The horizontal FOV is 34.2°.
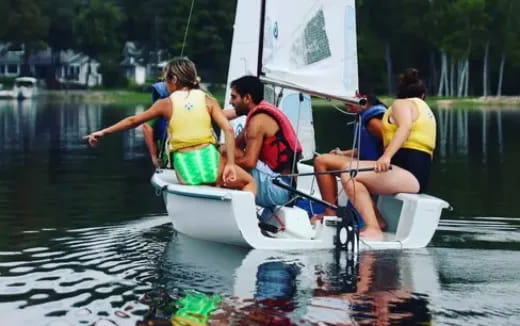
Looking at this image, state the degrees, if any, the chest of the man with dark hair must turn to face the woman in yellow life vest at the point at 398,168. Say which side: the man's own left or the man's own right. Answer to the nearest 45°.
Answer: approximately 180°

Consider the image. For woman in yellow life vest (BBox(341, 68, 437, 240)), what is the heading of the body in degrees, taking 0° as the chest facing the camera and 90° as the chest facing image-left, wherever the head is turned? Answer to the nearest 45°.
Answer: approximately 135°

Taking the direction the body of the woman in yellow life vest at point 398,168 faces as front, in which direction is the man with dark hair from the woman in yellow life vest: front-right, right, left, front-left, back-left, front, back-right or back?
front-left

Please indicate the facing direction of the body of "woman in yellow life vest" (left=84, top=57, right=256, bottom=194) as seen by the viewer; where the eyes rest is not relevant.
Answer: away from the camera

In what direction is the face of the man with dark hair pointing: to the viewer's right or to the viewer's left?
to the viewer's left

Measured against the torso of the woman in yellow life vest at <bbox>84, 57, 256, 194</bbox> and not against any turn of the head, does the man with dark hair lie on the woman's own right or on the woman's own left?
on the woman's own right

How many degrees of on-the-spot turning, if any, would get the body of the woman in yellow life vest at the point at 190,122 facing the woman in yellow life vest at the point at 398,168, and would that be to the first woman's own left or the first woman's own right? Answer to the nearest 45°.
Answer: approximately 90° to the first woman's own right

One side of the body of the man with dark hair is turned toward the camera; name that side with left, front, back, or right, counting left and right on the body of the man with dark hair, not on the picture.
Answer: left

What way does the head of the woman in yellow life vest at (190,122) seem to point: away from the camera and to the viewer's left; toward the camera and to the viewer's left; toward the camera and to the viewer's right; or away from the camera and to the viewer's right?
away from the camera and to the viewer's left
